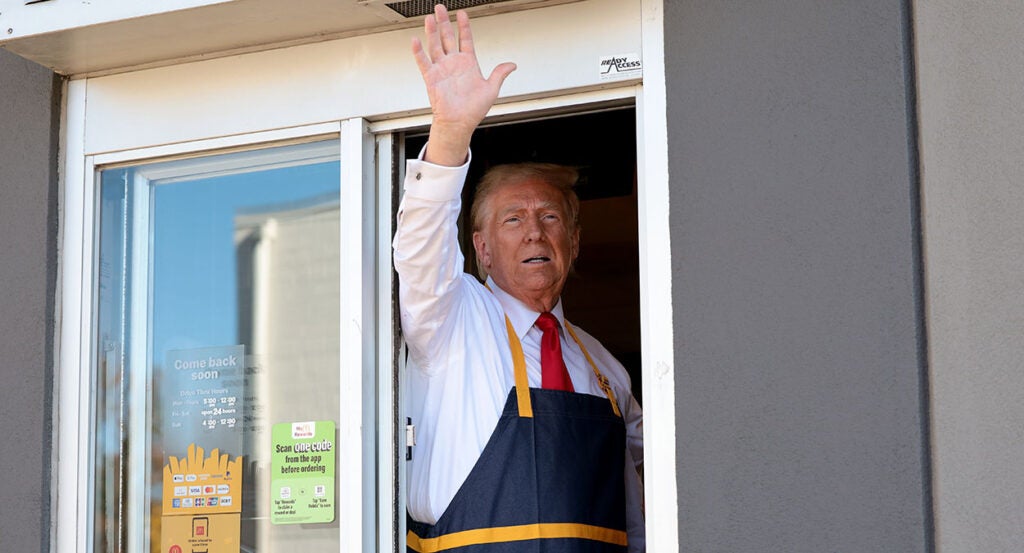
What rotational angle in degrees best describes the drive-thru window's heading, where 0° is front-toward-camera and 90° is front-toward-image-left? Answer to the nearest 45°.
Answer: approximately 45°

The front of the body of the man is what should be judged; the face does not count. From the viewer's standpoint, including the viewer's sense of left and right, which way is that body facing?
facing the viewer and to the right of the viewer
